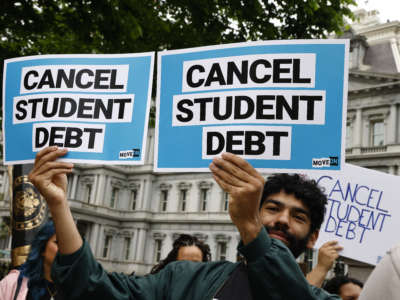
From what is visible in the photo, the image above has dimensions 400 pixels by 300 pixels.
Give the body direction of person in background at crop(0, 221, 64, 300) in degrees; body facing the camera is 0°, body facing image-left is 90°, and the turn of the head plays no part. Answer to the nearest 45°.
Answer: approximately 270°

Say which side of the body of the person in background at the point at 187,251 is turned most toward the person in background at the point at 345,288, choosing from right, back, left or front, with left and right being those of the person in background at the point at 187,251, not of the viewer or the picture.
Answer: left

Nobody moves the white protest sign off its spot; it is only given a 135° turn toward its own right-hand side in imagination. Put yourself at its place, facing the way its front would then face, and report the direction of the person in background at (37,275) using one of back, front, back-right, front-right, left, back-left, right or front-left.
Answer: left

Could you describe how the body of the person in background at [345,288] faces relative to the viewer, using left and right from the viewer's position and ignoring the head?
facing the viewer and to the right of the viewer

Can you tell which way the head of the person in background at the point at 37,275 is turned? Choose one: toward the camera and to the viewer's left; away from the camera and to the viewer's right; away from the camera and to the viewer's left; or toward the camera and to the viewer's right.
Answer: toward the camera and to the viewer's right

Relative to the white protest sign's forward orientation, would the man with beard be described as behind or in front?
in front

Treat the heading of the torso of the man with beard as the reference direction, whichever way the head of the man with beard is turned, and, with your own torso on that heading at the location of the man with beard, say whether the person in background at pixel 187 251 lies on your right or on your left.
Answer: on your right

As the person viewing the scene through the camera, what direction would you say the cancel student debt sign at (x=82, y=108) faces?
facing the viewer

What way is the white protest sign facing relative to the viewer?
toward the camera

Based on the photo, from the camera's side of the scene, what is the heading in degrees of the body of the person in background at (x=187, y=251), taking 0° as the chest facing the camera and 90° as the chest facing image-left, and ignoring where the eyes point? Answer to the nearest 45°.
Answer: approximately 0°

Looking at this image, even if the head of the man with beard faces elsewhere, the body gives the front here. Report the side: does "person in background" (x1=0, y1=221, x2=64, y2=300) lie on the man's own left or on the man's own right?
on the man's own right

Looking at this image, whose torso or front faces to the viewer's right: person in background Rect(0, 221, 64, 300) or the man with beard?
the person in background
